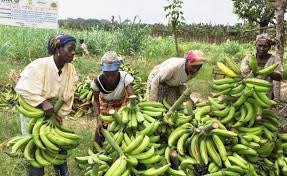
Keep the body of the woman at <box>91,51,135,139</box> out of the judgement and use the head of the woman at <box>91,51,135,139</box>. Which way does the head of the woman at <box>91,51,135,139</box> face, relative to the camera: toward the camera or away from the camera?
toward the camera

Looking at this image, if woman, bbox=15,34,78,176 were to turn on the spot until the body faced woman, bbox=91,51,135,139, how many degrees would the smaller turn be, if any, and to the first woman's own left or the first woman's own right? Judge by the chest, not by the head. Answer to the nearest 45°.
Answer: approximately 90° to the first woman's own left

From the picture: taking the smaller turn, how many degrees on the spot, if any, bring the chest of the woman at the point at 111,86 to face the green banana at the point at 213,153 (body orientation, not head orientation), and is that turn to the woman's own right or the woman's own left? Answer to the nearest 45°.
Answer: approximately 45° to the woman's own left

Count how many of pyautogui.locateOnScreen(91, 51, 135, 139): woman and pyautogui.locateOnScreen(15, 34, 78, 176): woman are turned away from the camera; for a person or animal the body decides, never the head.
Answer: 0

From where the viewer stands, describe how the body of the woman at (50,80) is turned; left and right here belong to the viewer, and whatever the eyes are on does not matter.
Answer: facing the viewer and to the right of the viewer

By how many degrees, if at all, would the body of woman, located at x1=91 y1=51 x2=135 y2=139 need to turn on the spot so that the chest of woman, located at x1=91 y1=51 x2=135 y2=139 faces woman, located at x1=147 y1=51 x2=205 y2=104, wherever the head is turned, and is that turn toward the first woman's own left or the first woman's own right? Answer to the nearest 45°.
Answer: approximately 90° to the first woman's own left

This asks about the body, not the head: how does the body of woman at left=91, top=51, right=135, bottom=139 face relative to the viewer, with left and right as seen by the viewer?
facing the viewer

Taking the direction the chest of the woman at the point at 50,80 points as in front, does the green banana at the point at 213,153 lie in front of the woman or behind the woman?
in front
